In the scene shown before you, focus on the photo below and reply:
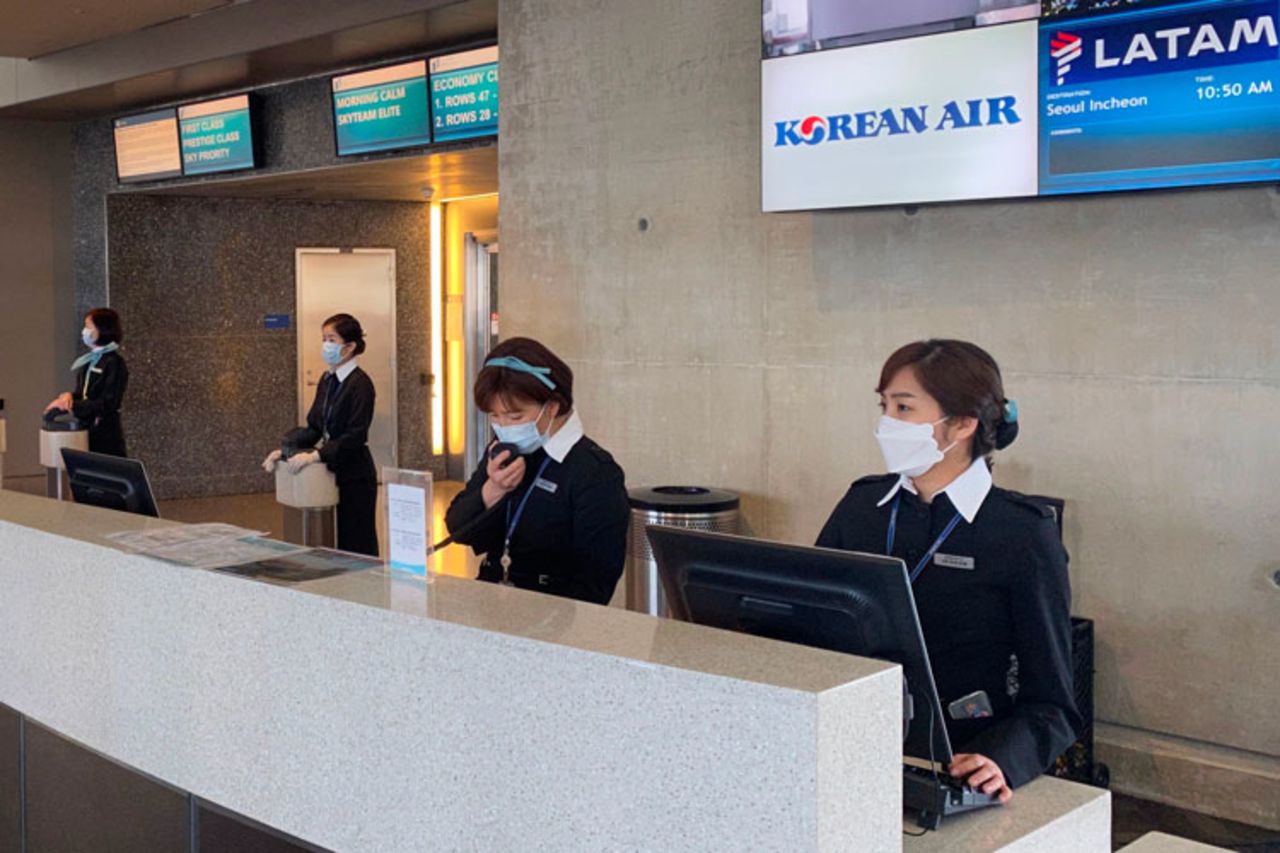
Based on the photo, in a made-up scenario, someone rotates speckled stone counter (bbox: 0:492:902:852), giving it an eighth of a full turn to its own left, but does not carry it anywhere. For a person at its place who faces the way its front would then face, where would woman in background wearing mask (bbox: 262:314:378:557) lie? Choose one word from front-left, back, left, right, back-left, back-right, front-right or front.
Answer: back

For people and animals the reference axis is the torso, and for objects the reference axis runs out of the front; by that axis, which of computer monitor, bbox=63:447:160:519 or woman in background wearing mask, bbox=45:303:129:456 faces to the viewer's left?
the woman in background wearing mask

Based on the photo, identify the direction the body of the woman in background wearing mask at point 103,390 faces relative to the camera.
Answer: to the viewer's left

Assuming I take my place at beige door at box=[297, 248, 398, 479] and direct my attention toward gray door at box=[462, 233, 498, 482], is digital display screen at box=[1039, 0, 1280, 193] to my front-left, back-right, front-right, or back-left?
front-right

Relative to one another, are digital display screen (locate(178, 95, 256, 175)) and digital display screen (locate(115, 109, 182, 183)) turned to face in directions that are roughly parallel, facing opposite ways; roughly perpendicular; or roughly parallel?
roughly parallel

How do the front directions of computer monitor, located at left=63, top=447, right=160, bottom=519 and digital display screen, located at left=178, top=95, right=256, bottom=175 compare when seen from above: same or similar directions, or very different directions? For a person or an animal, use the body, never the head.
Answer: very different directions

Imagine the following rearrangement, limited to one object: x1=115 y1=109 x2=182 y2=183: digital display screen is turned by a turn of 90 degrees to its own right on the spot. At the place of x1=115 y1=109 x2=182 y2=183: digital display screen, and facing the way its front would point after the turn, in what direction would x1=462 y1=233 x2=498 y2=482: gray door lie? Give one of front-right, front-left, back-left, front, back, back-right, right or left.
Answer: back-right

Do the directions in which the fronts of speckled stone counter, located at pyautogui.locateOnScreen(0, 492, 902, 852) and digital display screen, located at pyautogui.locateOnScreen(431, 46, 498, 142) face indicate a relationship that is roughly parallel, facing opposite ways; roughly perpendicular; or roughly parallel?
roughly parallel

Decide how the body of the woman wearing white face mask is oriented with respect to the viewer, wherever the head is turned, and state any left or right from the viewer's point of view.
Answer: facing the viewer and to the left of the viewer

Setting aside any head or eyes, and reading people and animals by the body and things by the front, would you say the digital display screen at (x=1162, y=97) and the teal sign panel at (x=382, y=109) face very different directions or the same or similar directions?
same or similar directions

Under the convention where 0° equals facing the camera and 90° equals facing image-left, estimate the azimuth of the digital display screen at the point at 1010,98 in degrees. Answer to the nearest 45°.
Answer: approximately 45°

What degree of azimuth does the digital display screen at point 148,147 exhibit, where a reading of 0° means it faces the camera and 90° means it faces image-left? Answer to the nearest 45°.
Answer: approximately 45°

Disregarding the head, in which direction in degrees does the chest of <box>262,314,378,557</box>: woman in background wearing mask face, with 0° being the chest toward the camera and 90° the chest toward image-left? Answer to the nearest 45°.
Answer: approximately 45°

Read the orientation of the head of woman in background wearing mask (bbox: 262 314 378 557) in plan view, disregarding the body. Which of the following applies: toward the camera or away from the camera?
toward the camera

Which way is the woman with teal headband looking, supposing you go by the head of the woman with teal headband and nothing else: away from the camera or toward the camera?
toward the camera

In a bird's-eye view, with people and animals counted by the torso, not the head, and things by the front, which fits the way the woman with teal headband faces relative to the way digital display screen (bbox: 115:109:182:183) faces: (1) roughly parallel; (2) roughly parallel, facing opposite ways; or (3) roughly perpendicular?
roughly parallel

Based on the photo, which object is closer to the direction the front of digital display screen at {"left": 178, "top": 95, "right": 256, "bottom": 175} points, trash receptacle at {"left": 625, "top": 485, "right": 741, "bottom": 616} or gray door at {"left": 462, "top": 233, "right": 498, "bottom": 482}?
the trash receptacle

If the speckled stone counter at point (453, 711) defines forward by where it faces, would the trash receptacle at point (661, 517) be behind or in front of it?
behind

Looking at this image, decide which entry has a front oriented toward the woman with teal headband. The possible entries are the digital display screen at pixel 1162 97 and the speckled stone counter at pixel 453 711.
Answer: the digital display screen
